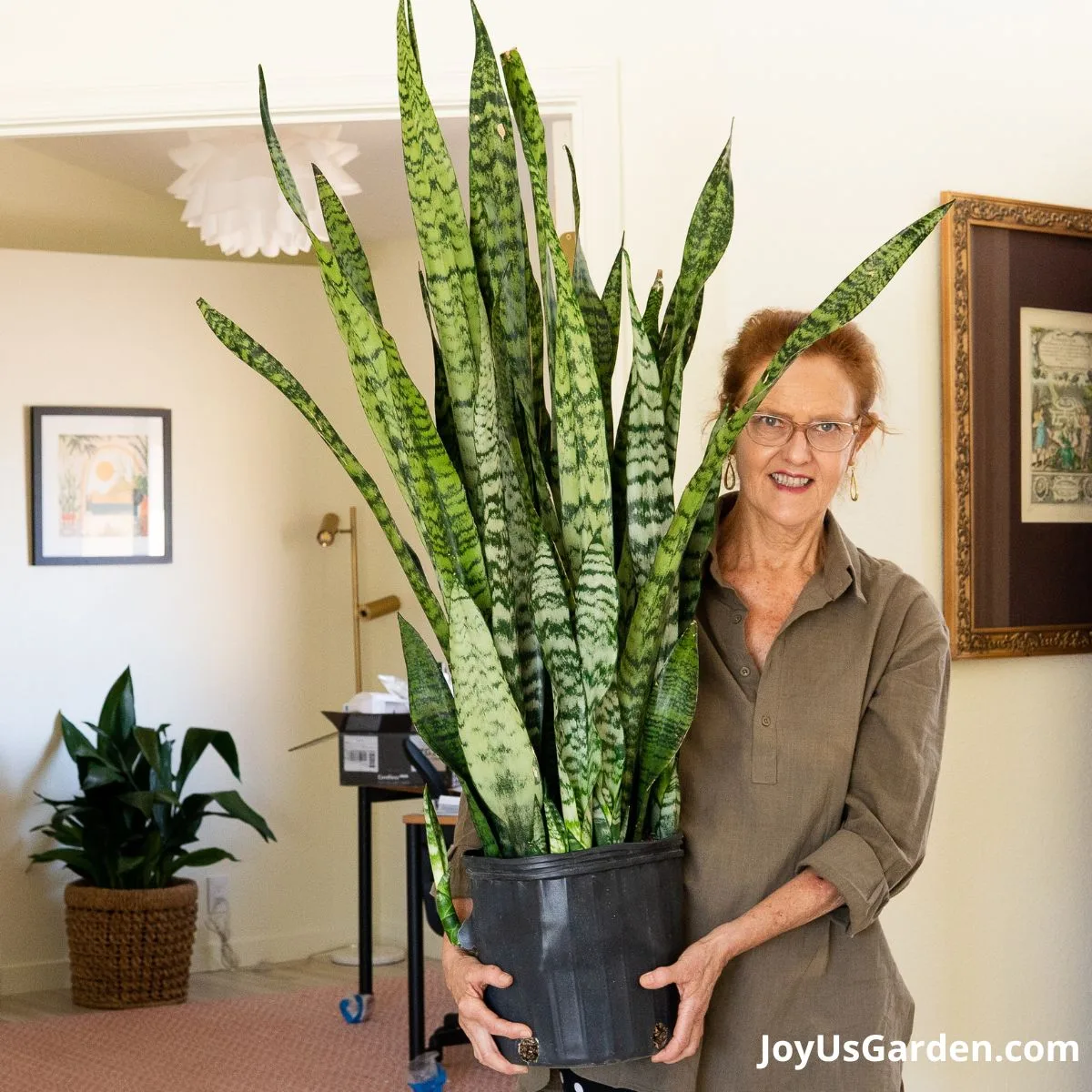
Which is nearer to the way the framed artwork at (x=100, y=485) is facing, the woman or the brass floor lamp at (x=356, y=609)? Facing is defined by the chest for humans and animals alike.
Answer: the woman

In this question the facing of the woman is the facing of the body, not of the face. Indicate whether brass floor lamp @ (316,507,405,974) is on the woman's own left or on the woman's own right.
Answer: on the woman's own right

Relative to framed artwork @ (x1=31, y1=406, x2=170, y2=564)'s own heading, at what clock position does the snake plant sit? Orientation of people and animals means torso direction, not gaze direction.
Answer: The snake plant is roughly at 12 o'clock from the framed artwork.

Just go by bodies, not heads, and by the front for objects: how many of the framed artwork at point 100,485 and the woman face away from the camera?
0

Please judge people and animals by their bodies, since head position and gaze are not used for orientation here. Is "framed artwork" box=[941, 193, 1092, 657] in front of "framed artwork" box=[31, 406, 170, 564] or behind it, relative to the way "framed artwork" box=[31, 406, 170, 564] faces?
in front

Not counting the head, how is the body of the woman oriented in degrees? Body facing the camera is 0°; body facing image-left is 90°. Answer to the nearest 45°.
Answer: approximately 45°

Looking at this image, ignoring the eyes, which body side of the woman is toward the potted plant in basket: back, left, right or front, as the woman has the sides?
right
